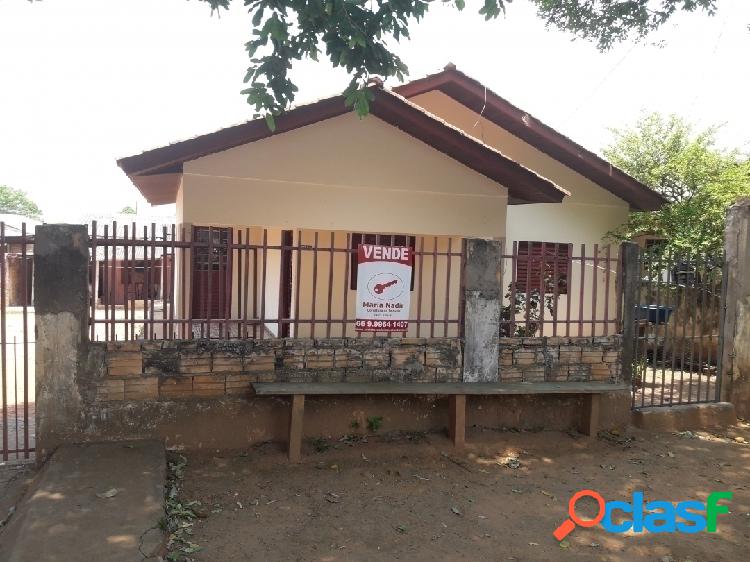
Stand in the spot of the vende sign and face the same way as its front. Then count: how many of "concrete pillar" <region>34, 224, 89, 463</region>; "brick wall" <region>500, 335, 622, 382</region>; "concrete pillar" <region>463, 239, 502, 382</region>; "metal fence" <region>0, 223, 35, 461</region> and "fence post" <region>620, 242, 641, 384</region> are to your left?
3

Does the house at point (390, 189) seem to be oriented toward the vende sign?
yes

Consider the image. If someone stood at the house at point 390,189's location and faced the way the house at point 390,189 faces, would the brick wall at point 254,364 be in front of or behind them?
in front

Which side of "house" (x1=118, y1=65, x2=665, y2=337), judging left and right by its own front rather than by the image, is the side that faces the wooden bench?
front

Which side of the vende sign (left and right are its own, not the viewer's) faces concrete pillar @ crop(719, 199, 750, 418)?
left

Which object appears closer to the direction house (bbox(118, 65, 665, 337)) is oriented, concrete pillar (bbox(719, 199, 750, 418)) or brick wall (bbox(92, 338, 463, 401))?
the brick wall

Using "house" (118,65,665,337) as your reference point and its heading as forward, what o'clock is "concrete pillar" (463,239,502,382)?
The concrete pillar is roughly at 11 o'clock from the house.

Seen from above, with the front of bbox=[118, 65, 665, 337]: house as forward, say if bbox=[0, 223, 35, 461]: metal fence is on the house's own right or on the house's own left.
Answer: on the house's own right

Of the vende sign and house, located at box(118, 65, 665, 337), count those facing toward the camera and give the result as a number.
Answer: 2

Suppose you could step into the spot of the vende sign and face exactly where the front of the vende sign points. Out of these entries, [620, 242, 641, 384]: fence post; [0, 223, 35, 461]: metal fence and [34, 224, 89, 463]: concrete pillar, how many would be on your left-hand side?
1

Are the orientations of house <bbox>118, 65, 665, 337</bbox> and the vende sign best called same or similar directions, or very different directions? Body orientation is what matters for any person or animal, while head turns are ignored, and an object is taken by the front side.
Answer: same or similar directions

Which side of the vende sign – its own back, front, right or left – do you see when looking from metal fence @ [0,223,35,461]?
right

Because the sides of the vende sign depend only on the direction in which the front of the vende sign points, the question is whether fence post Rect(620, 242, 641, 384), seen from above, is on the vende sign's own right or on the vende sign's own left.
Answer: on the vende sign's own left

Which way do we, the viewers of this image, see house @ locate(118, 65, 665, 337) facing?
facing the viewer

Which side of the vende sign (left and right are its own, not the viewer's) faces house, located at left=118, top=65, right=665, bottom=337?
back

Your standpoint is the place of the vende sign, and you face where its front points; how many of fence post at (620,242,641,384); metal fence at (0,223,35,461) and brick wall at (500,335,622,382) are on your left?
2
